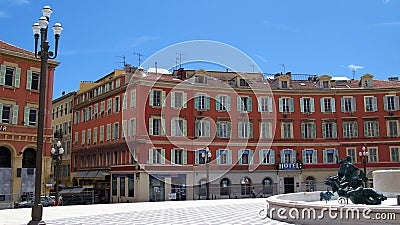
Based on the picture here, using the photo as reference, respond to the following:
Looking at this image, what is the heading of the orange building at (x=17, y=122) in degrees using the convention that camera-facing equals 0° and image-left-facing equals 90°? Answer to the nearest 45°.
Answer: approximately 315°

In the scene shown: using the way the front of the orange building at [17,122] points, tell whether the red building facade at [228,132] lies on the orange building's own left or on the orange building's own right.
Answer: on the orange building's own left

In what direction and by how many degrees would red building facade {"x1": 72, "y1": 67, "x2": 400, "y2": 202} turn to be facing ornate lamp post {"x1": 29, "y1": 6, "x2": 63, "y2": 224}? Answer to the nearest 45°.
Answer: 0° — it already faces it

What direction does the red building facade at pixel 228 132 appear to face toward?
toward the camera

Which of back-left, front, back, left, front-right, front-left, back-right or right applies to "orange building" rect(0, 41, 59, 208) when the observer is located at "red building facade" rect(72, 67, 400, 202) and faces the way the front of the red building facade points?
front-right

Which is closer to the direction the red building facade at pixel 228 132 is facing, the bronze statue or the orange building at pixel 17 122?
the bronze statue

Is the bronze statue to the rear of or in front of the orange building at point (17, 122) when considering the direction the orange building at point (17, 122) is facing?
in front

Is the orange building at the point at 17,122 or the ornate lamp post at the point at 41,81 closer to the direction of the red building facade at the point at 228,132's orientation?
the ornate lamp post

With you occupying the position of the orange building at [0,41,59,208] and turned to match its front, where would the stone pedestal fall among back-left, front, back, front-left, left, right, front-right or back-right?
front

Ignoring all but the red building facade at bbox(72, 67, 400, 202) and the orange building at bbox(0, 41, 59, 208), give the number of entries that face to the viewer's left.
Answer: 0

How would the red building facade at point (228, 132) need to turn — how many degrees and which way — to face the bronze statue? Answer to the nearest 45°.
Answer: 0° — it already faces it
